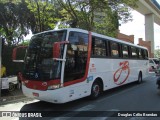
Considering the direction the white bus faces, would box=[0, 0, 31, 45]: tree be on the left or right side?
on its right

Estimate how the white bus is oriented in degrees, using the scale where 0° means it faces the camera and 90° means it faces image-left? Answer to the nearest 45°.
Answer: approximately 45°

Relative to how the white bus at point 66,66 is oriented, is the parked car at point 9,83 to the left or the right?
on its right

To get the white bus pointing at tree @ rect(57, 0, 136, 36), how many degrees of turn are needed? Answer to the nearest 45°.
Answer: approximately 135° to its right
